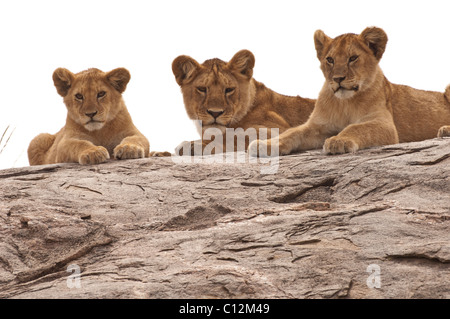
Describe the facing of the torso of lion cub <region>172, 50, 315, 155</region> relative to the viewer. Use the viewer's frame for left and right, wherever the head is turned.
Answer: facing the viewer and to the left of the viewer

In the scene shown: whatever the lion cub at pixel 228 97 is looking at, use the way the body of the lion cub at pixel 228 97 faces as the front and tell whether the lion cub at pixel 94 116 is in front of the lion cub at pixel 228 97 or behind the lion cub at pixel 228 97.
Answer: in front

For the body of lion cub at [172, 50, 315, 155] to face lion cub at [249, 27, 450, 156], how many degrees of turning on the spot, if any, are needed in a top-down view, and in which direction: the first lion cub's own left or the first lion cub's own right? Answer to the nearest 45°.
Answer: approximately 90° to the first lion cub's own left

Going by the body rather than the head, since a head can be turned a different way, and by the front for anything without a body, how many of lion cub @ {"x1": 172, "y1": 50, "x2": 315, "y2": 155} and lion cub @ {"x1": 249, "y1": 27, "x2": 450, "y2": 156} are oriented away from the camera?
0

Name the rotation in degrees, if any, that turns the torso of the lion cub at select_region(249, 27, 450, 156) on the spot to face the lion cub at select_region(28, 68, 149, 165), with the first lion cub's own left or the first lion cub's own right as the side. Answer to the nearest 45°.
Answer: approximately 45° to the first lion cub's own right

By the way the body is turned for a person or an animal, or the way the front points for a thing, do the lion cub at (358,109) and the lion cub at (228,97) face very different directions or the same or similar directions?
same or similar directions
